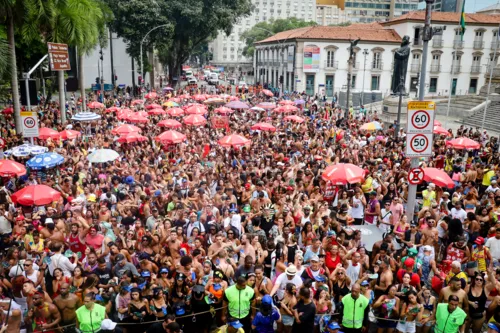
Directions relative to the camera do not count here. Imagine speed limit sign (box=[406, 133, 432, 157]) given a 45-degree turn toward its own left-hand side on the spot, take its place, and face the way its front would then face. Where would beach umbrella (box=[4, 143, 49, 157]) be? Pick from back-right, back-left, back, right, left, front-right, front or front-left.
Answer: back-right

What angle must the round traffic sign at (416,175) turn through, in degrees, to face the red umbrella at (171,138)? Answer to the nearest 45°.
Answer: approximately 135° to its right

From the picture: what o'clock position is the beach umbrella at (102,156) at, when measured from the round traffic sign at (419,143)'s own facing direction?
The beach umbrella is roughly at 3 o'clock from the round traffic sign.
